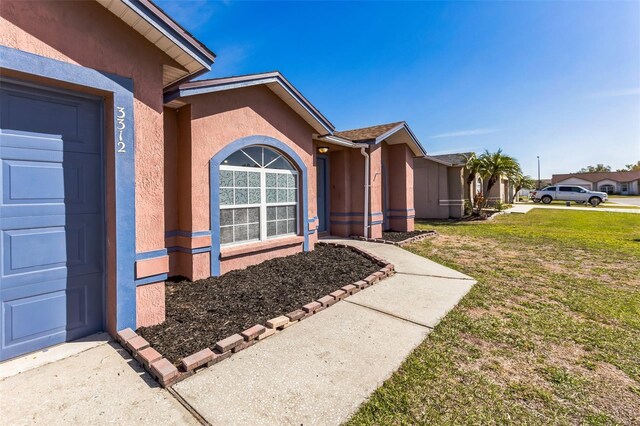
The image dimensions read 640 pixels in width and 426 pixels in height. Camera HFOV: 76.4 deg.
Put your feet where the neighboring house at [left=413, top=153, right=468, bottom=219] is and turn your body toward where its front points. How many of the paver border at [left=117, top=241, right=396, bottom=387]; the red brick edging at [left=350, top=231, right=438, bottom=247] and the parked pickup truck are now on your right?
2

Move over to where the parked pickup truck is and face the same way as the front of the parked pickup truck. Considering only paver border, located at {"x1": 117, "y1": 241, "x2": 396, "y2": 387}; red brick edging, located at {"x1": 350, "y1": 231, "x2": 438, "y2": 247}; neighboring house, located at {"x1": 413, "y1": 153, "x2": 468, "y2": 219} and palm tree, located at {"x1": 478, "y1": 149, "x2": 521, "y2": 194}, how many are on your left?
0

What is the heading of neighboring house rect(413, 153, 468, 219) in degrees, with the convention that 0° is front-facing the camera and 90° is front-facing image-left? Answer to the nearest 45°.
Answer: approximately 270°

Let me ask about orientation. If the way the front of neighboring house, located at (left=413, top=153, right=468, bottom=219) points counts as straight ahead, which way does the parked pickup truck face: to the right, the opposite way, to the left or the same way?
the same way

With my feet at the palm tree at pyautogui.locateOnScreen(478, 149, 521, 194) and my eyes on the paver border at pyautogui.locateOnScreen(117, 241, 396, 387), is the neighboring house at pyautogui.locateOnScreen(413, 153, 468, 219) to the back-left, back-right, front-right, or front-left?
front-right

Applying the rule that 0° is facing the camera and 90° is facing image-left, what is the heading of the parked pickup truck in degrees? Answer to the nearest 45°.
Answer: approximately 270°

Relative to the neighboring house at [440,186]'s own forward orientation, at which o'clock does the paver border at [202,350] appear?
The paver border is roughly at 3 o'clock from the neighboring house.

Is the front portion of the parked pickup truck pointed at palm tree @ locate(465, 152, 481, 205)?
no

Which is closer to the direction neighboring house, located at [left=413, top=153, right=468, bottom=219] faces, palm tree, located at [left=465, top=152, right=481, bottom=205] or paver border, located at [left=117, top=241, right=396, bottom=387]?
the palm tree

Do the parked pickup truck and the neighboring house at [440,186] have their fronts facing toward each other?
no

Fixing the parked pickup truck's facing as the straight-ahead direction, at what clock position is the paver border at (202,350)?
The paver border is roughly at 3 o'clock from the parked pickup truck.

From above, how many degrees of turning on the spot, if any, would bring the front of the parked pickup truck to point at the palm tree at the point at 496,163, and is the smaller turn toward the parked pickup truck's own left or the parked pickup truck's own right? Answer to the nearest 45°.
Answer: approximately 90° to the parked pickup truck's own right

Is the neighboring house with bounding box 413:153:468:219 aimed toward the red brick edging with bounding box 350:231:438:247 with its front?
no

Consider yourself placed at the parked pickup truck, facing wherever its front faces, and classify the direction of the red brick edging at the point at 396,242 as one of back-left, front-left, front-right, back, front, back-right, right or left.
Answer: right

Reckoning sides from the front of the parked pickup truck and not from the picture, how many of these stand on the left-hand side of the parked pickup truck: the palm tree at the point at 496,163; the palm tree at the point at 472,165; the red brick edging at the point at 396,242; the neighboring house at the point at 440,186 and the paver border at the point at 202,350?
0

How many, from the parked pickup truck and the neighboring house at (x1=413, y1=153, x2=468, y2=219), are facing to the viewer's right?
2
